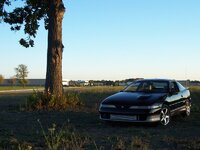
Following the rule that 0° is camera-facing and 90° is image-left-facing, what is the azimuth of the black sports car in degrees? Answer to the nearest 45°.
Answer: approximately 45°

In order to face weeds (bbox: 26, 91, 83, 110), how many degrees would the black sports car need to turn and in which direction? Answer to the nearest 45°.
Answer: approximately 90° to its right
